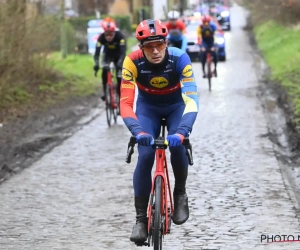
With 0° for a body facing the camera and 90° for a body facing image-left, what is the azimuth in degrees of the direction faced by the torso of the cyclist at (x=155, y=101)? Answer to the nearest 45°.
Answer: approximately 0°

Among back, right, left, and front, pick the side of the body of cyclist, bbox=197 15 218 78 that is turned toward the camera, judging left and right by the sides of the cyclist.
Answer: front

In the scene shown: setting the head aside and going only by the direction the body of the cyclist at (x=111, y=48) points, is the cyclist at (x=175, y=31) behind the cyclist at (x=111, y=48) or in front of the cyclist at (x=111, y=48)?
behind

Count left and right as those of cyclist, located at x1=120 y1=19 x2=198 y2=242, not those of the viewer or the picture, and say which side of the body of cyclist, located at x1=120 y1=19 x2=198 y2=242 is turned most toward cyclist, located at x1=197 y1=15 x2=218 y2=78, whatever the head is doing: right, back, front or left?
back

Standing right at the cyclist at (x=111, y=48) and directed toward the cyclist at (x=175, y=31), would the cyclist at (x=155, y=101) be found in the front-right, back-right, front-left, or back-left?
back-right

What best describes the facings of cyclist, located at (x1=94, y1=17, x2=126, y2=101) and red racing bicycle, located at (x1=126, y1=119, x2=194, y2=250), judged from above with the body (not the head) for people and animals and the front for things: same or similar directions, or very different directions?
same or similar directions

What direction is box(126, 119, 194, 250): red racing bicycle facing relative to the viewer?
toward the camera

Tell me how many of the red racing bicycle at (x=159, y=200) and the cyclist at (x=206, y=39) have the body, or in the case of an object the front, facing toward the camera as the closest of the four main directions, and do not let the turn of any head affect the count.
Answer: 2

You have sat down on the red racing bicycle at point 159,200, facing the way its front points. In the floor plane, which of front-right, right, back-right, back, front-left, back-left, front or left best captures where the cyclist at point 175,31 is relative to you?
back

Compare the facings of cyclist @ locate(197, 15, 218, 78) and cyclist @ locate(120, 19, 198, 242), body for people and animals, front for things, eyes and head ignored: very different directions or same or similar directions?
same or similar directions

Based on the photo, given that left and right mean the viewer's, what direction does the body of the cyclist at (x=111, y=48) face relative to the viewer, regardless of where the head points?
facing the viewer

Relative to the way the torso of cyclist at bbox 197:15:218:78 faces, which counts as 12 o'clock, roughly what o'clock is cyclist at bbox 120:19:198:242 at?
cyclist at bbox 120:19:198:242 is roughly at 12 o'clock from cyclist at bbox 197:15:218:78.

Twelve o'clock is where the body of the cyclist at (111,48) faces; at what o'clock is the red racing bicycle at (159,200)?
The red racing bicycle is roughly at 12 o'clock from the cyclist.

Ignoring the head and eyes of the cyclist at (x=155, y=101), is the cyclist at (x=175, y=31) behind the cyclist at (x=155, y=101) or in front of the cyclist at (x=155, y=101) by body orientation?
behind
